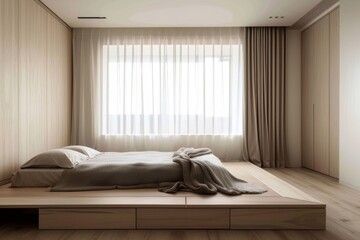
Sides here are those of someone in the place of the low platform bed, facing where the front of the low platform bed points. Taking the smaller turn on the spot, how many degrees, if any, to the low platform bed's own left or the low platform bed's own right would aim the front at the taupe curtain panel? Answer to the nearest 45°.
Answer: approximately 45° to the low platform bed's own left

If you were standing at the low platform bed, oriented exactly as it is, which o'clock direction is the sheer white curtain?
The sheer white curtain is roughly at 9 o'clock from the low platform bed.

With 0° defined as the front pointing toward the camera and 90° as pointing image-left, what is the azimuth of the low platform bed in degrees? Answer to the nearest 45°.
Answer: approximately 270°

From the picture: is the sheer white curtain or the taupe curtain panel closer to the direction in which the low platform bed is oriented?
the taupe curtain panel
